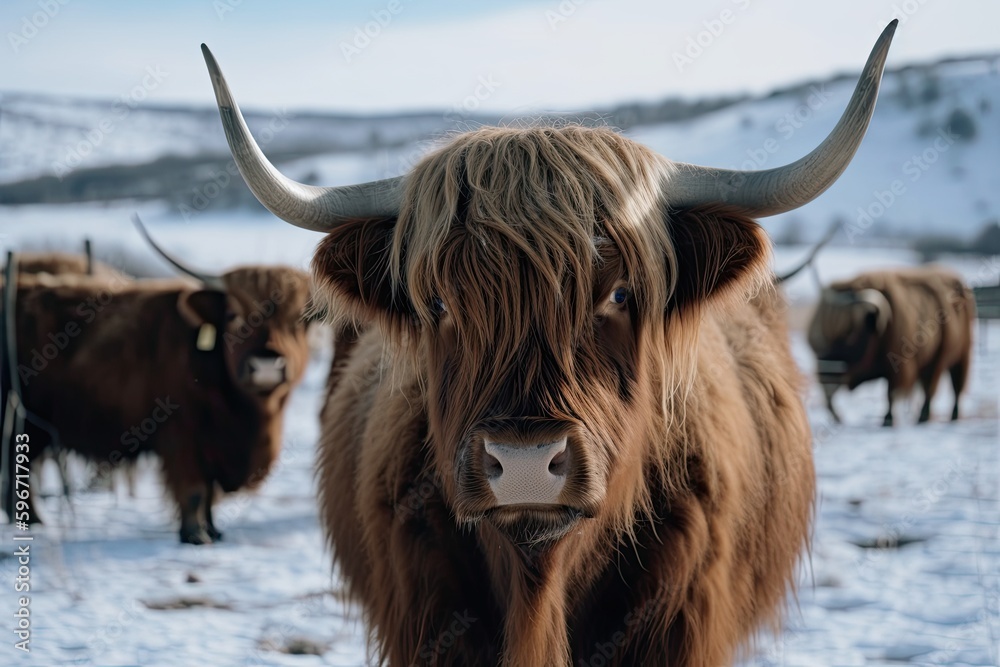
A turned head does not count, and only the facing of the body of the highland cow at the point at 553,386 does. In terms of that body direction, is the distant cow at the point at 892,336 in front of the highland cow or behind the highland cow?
behind

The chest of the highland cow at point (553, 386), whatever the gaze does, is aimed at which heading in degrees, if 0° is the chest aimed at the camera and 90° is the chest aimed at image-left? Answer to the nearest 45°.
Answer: approximately 0°

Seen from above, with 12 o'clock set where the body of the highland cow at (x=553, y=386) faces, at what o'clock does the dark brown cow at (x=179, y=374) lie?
The dark brown cow is roughly at 5 o'clock from the highland cow.
